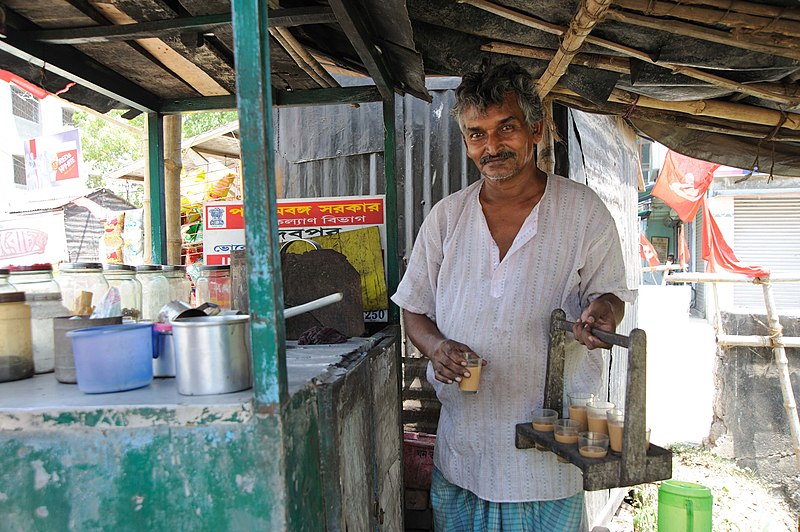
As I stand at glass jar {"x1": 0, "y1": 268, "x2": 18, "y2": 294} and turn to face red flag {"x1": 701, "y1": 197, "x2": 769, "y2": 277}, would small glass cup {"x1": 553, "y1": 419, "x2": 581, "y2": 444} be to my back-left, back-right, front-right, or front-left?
front-right

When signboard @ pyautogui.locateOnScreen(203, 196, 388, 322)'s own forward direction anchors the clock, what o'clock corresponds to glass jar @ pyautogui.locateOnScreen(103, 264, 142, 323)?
The glass jar is roughly at 3 o'clock from the signboard.

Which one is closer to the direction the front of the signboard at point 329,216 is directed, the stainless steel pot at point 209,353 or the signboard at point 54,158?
the stainless steel pot

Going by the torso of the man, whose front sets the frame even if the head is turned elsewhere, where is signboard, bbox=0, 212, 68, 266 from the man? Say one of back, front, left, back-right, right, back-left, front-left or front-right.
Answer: back-right

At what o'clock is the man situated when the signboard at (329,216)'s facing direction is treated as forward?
The man is roughly at 11 o'clock from the signboard.

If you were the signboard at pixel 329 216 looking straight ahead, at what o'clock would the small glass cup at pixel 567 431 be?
The small glass cup is roughly at 11 o'clock from the signboard.

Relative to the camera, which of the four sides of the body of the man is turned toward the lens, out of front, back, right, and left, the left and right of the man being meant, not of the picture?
front

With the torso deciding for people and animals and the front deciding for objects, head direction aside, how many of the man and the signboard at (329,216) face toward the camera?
2

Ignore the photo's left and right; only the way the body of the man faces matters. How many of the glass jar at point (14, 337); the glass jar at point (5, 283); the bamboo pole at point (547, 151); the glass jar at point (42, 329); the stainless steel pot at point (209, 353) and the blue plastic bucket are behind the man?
1

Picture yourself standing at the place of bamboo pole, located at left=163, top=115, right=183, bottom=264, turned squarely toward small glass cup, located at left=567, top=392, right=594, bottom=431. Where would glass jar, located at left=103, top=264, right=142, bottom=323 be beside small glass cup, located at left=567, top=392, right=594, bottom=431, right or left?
right

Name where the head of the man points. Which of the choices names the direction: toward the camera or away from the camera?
toward the camera

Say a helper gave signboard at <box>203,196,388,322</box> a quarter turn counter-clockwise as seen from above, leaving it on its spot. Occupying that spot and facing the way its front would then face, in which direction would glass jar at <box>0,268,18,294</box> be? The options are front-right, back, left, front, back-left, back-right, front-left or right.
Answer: back-right

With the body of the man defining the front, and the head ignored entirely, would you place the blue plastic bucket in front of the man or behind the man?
in front

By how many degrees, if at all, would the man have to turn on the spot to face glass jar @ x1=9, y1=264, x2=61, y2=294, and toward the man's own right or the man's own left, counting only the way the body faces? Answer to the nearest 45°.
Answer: approximately 45° to the man's own right

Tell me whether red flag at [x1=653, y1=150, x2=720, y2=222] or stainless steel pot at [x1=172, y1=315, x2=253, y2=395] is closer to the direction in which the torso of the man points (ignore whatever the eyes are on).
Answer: the stainless steel pot

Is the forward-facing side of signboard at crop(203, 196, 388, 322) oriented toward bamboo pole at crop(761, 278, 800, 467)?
no

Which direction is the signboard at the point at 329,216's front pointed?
toward the camera

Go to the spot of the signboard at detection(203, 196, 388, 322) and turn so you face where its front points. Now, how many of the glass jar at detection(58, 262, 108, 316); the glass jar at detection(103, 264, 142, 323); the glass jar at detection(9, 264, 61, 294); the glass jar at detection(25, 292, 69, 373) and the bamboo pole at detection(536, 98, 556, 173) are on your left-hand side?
1

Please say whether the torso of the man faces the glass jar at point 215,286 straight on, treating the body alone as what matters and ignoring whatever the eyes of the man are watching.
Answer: no

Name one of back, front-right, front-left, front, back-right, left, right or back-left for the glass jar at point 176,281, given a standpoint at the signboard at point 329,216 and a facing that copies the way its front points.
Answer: front-right

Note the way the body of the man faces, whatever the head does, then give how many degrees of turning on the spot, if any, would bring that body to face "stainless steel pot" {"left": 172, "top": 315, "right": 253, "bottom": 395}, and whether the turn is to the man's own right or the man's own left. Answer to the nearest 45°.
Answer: approximately 45° to the man's own right

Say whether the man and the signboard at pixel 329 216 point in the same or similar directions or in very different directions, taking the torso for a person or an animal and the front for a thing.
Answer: same or similar directions
